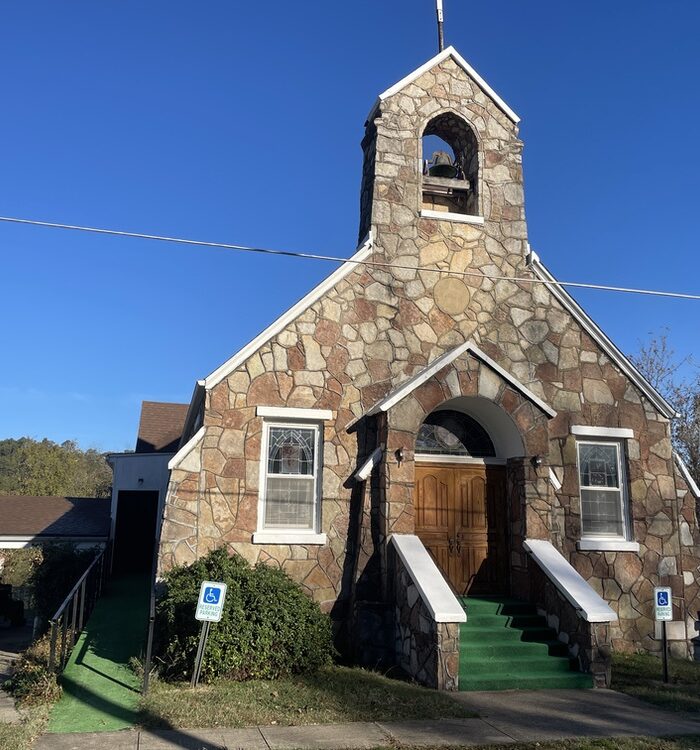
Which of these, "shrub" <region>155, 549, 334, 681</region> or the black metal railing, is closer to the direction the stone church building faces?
the shrub

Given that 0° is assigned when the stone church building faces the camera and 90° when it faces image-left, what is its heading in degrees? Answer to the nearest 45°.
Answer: approximately 0°

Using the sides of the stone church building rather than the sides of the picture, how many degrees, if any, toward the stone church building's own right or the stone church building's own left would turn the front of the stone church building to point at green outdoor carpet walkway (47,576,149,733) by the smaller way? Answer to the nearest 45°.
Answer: approximately 45° to the stone church building's own right

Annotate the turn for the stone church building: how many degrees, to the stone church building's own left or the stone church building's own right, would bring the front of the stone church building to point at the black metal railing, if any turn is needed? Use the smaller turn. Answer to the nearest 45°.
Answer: approximately 90° to the stone church building's own right

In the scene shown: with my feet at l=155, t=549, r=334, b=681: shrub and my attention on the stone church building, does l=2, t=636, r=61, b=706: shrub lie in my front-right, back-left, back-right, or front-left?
back-left

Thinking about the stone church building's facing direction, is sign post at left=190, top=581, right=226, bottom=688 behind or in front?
in front
